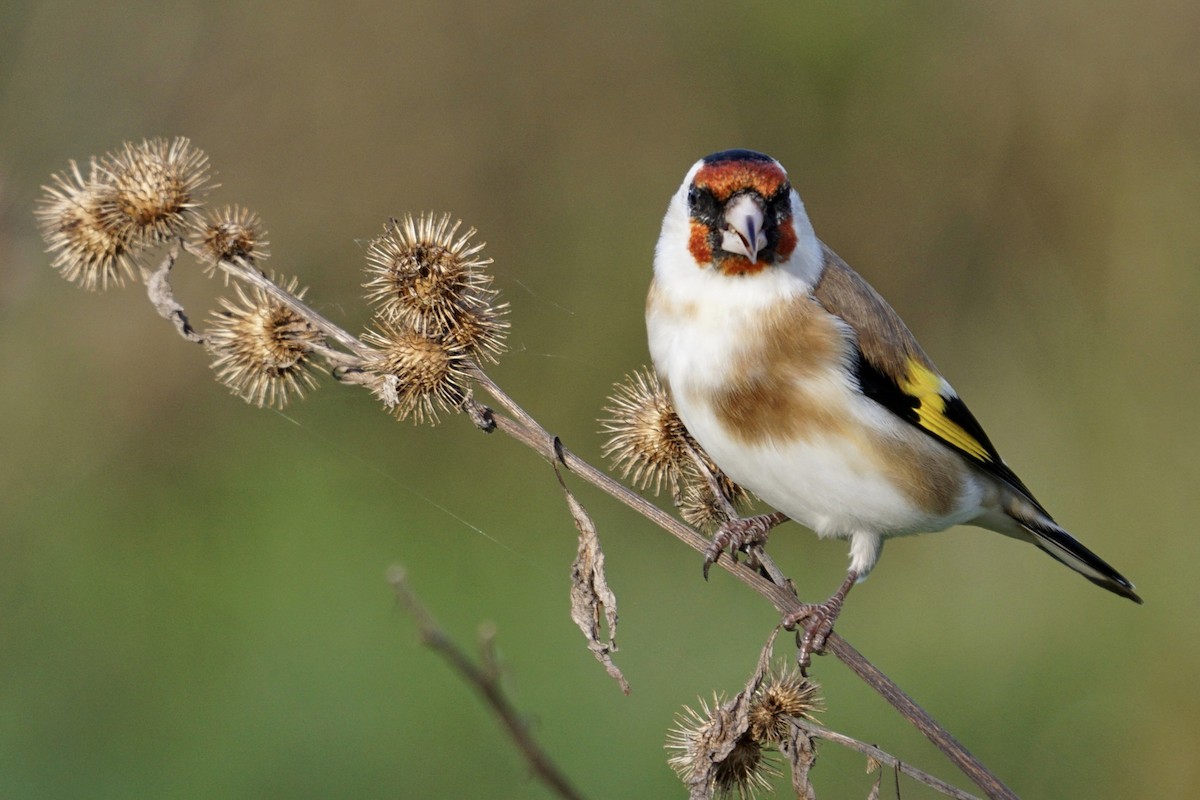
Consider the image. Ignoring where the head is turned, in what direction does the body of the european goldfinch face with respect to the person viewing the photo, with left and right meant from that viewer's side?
facing the viewer and to the left of the viewer
